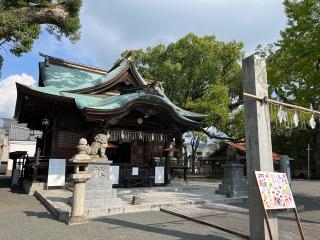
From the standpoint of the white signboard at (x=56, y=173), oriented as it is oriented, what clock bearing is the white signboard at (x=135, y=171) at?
the white signboard at (x=135, y=171) is roughly at 9 o'clock from the white signboard at (x=56, y=173).

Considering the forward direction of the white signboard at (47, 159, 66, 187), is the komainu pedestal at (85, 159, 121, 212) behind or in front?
in front

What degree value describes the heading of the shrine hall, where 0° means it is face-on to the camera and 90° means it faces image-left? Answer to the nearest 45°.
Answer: approximately 315°

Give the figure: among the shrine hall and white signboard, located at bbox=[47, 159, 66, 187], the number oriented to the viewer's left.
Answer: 0

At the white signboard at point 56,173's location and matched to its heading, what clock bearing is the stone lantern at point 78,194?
The stone lantern is roughly at 12 o'clock from the white signboard.

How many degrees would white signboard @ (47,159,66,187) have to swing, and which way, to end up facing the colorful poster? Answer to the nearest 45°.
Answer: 0° — it already faces it

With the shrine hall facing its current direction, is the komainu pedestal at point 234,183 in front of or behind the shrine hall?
in front

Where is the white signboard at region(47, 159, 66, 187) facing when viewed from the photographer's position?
facing the viewer

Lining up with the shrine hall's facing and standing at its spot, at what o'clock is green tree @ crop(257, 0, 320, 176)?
The green tree is roughly at 11 o'clock from the shrine hall.

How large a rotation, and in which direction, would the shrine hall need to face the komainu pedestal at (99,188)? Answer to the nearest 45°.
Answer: approximately 45° to its right
